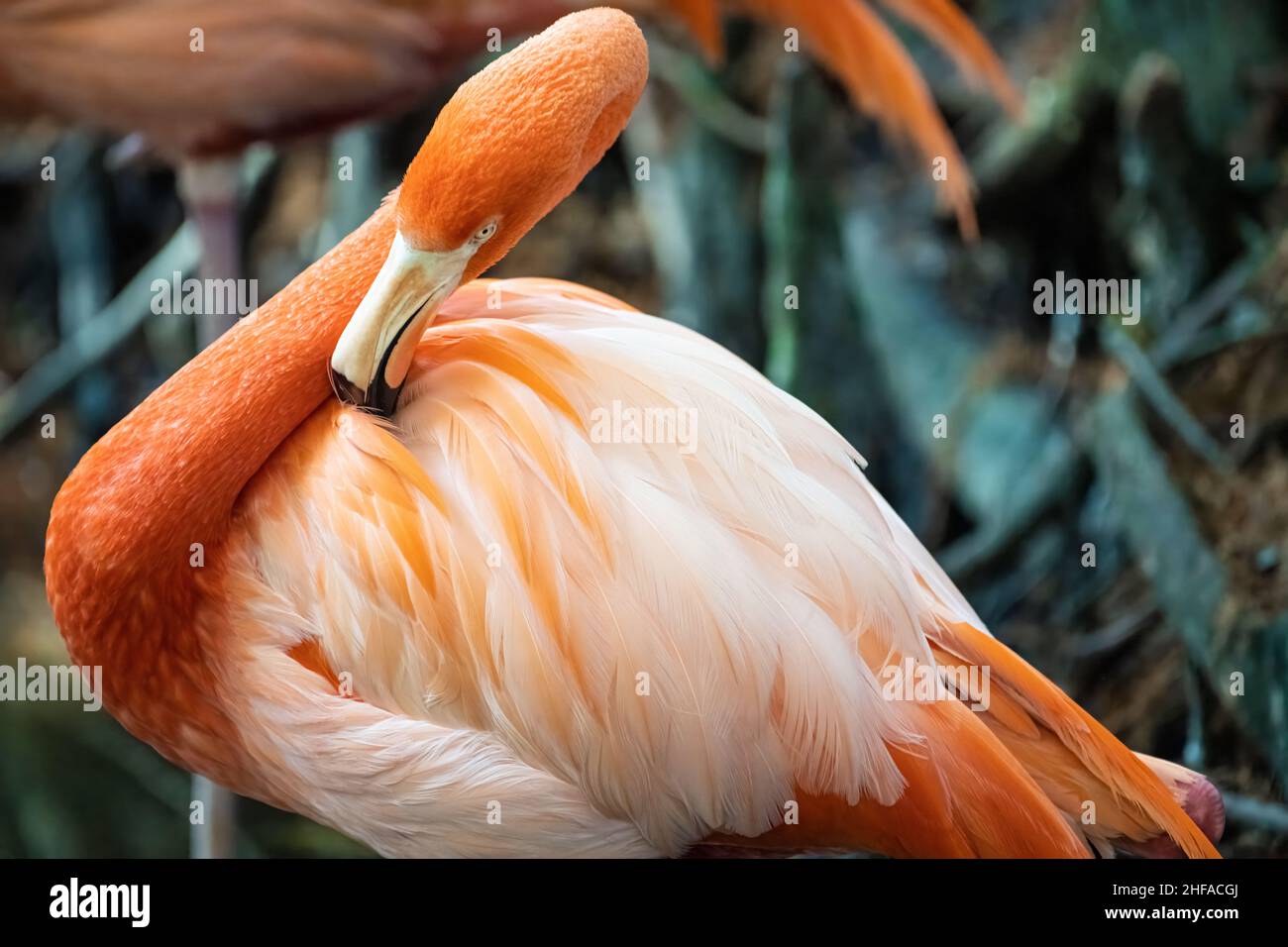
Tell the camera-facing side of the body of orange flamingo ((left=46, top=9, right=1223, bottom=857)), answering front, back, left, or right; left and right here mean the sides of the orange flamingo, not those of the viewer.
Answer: left

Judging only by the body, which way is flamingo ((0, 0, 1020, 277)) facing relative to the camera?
to the viewer's left

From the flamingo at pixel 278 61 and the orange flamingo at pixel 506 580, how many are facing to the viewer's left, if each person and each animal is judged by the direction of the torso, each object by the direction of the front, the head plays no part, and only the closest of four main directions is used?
2
